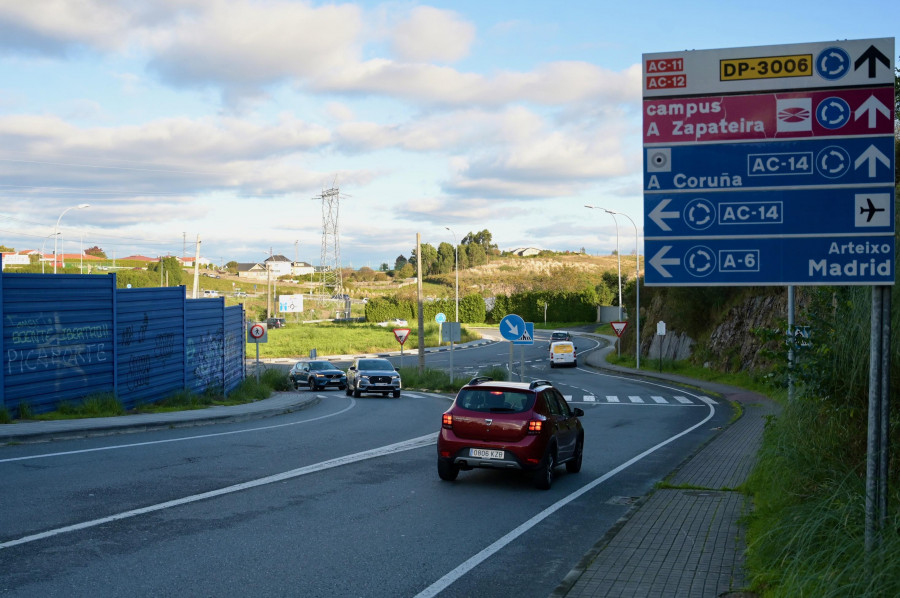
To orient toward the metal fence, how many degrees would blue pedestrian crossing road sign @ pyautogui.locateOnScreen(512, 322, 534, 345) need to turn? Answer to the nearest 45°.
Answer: approximately 45° to its right

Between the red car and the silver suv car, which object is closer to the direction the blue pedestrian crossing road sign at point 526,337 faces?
the red car

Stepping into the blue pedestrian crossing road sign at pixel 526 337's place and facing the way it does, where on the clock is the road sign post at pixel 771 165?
The road sign post is roughly at 12 o'clock from the blue pedestrian crossing road sign.

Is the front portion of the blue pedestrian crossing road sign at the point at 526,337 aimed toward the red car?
yes

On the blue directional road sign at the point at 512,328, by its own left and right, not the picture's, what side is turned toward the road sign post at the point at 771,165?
front

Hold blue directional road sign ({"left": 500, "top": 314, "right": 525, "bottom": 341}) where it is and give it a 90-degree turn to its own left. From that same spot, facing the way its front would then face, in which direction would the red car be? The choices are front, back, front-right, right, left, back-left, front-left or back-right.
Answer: right

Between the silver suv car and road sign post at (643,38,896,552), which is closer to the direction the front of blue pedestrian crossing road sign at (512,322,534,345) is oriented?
the road sign post

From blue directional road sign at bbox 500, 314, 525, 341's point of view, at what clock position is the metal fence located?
The metal fence is roughly at 2 o'clock from the blue directional road sign.

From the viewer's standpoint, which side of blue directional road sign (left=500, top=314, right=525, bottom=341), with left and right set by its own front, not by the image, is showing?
front

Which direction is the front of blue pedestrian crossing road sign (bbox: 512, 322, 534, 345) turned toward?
toward the camera
